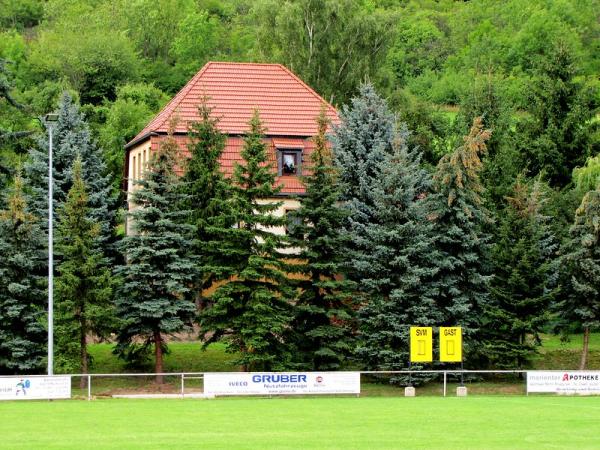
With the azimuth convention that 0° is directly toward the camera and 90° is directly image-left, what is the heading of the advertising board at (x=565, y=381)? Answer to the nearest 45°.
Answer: approximately 0°

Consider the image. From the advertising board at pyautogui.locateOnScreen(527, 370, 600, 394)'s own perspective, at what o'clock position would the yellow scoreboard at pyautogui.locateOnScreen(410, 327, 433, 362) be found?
The yellow scoreboard is roughly at 3 o'clock from the advertising board.

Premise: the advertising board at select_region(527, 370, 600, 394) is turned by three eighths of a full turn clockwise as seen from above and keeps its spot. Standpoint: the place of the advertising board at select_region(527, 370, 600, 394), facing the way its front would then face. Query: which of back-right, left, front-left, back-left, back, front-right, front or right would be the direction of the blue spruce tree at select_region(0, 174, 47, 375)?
front-left

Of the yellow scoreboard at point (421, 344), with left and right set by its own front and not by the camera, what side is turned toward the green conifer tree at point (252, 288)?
right

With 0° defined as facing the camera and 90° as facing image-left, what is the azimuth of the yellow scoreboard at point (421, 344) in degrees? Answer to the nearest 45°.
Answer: approximately 0°

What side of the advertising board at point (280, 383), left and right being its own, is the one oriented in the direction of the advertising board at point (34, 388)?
right

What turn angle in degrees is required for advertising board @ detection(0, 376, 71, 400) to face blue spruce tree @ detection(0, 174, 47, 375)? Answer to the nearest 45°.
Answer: approximately 180°
